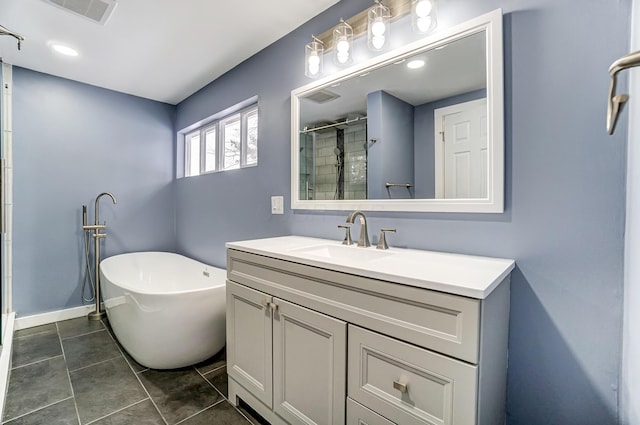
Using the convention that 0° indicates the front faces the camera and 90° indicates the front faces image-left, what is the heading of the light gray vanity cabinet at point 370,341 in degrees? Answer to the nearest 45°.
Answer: approximately 45°

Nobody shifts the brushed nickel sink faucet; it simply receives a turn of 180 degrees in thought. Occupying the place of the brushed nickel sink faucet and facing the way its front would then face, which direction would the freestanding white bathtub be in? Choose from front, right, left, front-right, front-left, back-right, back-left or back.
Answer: back-left

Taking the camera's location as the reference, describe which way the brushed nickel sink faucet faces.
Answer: facing the viewer and to the left of the viewer
